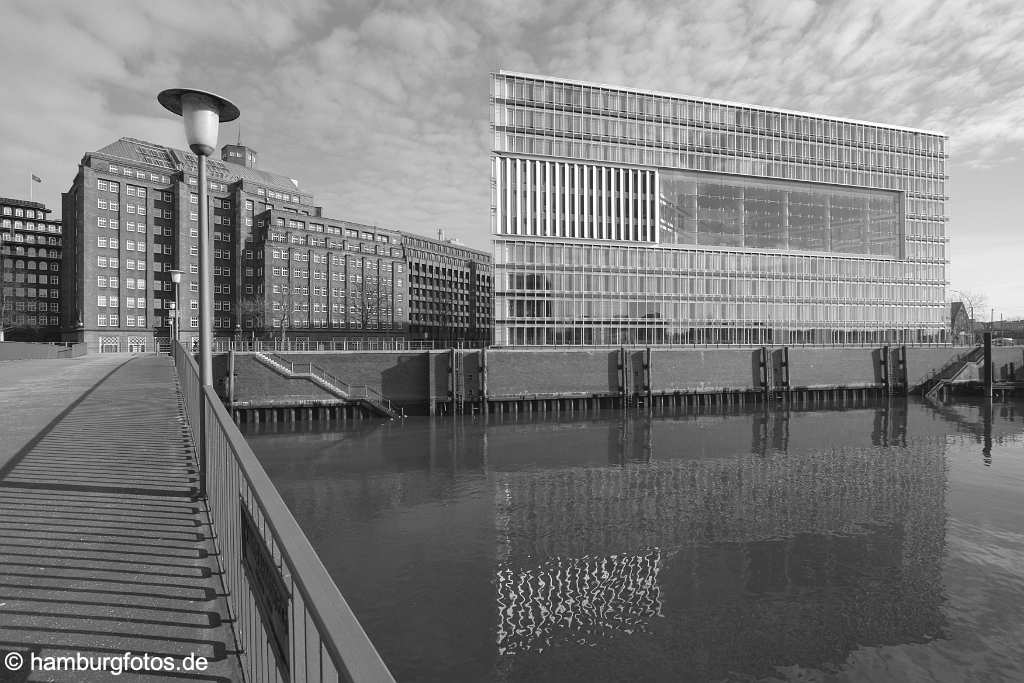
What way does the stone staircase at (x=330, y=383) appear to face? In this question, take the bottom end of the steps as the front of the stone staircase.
to the viewer's right

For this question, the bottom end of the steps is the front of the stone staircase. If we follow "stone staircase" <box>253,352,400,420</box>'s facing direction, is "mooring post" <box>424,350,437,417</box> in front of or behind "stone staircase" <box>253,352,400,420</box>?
in front

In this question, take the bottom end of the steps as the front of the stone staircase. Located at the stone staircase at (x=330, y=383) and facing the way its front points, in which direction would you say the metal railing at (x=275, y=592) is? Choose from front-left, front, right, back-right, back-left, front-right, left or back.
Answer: right

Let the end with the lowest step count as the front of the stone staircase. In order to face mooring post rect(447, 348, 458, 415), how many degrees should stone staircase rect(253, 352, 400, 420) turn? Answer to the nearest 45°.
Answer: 0° — it already faces it
